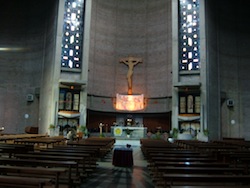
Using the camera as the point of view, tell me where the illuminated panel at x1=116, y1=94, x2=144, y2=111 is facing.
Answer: facing the viewer

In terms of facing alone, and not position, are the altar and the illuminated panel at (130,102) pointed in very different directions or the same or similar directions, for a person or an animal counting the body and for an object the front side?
same or similar directions

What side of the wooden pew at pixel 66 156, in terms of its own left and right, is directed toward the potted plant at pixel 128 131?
front

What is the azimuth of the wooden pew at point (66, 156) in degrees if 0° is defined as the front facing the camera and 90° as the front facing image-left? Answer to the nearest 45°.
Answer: approximately 180°

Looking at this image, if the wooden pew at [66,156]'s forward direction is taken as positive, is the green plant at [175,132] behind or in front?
in front

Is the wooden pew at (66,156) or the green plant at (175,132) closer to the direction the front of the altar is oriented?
the wooden pew

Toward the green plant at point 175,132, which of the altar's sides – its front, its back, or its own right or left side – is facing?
left

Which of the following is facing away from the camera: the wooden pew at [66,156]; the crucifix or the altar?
the wooden pew

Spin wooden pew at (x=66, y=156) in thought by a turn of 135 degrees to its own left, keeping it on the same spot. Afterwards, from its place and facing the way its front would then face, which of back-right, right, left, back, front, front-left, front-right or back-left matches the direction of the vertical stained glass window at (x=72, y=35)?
back-right

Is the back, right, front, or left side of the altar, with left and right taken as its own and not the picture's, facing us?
front

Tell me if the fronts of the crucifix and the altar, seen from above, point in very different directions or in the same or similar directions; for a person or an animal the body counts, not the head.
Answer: same or similar directions

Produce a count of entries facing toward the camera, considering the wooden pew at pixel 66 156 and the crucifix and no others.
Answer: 1

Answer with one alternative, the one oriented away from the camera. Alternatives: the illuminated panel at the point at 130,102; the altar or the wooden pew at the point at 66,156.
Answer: the wooden pew

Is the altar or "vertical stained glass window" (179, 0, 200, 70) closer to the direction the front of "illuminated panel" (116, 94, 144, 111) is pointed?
the altar
